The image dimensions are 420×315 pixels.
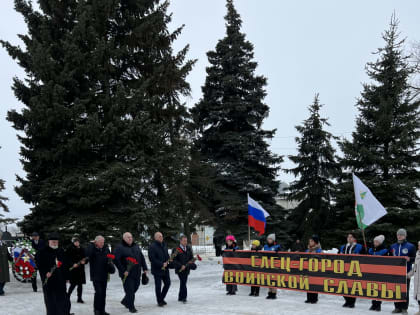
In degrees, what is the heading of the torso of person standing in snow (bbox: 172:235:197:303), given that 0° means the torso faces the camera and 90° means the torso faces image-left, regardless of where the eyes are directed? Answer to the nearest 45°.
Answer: approximately 0°

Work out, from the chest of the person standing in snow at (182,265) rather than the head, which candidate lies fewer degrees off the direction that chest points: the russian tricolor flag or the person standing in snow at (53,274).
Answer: the person standing in snow

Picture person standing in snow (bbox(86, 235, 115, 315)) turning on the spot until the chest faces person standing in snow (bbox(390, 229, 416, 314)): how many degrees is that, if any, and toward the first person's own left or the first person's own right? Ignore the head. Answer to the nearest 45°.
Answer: approximately 45° to the first person's own left

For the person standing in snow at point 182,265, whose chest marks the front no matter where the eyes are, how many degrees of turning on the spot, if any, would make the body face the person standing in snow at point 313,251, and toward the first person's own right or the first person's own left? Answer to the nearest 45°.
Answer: approximately 90° to the first person's own left

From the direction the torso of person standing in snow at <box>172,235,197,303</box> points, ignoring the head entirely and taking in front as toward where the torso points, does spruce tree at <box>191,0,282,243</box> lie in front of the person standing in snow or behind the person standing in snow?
behind

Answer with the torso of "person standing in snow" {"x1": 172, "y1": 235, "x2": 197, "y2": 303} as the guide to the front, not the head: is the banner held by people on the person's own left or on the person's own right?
on the person's own left
